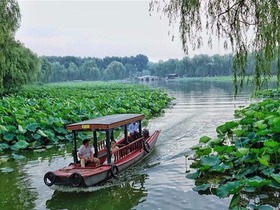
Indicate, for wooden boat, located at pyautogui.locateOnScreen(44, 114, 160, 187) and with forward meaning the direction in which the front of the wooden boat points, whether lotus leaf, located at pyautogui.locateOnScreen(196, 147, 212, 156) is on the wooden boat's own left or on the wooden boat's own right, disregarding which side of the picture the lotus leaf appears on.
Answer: on the wooden boat's own left

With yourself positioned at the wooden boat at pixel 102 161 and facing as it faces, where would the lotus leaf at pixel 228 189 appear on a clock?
The lotus leaf is roughly at 9 o'clock from the wooden boat.

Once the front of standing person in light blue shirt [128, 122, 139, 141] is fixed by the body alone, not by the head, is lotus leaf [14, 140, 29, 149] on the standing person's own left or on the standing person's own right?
on the standing person's own right

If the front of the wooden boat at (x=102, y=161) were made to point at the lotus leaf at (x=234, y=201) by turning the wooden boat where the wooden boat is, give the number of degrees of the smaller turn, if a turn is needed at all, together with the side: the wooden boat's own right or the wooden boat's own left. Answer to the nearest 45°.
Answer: approximately 90° to the wooden boat's own left

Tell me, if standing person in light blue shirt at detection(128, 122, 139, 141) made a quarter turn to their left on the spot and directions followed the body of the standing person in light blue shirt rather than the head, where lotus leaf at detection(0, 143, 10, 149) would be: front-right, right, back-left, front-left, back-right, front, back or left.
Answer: back-right

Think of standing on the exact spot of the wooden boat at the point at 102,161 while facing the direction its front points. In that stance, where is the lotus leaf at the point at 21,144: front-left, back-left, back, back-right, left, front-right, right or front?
right

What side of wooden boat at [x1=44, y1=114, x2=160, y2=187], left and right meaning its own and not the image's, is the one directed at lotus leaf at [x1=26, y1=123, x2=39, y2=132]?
right

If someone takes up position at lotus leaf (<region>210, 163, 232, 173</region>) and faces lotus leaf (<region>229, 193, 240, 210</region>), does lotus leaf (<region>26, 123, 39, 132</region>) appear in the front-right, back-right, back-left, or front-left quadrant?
back-right

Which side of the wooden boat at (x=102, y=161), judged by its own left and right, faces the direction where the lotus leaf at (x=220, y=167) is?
left

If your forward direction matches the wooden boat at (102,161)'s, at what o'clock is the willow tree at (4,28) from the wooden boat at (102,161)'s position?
The willow tree is roughly at 3 o'clock from the wooden boat.

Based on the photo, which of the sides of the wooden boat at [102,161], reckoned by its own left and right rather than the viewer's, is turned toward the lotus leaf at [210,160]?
left

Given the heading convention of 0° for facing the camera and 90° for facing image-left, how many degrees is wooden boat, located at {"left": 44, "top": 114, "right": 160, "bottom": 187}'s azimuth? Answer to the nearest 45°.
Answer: approximately 45°

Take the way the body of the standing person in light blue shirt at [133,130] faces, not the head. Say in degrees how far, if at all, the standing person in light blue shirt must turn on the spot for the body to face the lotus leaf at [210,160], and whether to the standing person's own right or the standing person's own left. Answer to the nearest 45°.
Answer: approximately 90° to the standing person's own left

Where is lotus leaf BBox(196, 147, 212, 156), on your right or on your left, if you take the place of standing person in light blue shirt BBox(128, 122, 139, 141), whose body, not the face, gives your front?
on your left

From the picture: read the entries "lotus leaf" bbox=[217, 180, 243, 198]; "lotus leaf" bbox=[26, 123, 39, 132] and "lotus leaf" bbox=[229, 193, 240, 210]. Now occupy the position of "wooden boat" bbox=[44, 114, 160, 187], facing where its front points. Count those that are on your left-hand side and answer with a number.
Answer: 2

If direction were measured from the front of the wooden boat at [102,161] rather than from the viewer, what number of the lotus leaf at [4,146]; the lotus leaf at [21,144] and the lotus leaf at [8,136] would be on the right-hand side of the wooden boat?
3
